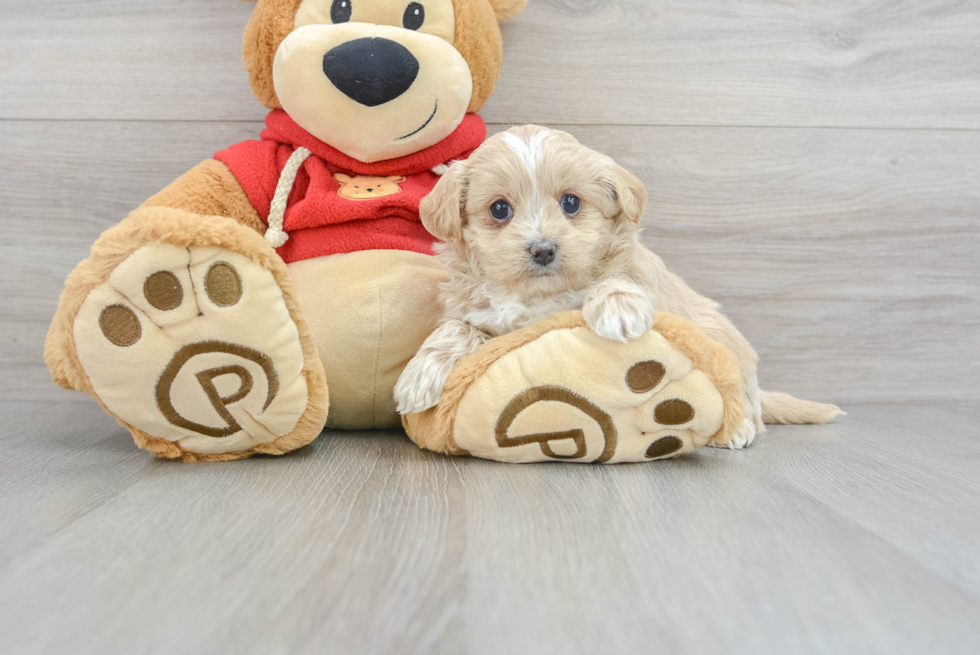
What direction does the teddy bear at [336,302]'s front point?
toward the camera

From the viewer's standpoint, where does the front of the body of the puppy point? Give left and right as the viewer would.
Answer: facing the viewer and to the left of the viewer
